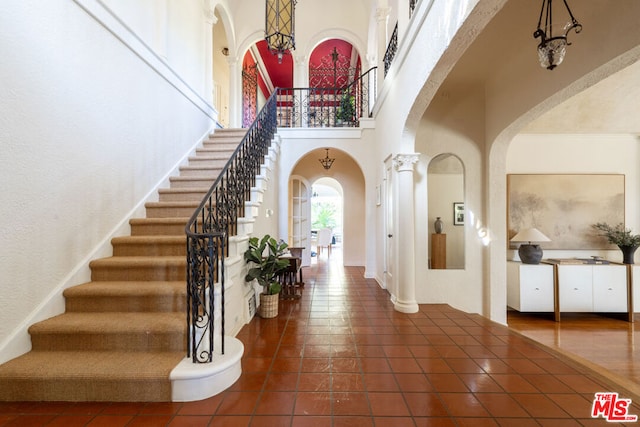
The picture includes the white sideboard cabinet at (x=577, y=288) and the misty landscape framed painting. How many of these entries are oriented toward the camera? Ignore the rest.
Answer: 2

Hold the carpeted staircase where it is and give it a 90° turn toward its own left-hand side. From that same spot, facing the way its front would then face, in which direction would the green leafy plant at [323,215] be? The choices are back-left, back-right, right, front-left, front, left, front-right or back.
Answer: front-left

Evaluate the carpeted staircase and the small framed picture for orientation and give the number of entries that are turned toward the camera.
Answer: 2

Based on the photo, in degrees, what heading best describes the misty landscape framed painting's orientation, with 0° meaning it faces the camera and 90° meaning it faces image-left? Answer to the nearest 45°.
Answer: approximately 0°

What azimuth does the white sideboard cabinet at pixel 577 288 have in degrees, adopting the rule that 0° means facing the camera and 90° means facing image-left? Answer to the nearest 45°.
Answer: approximately 0°

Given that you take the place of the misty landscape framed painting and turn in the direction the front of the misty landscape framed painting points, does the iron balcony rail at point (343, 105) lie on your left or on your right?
on your right
